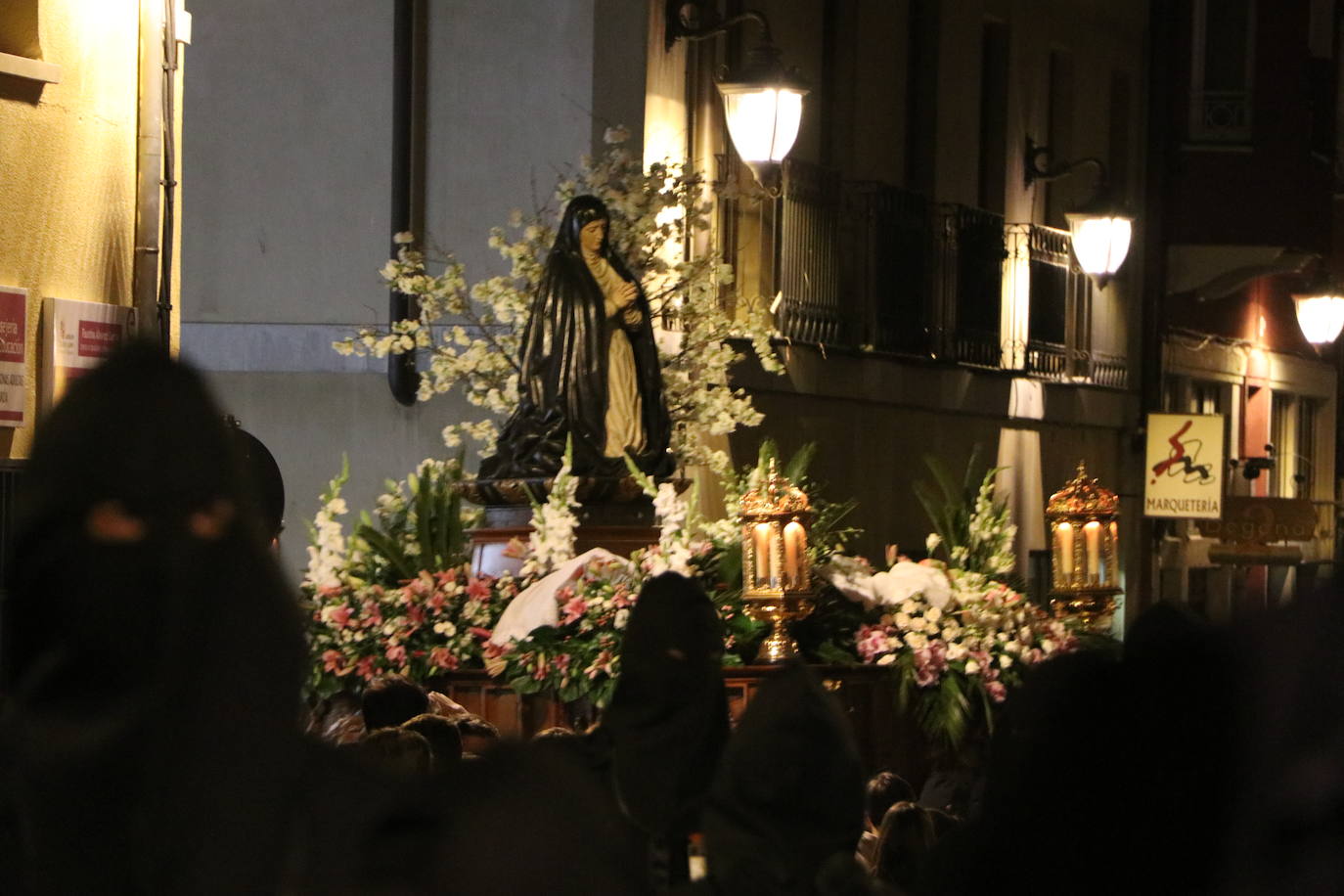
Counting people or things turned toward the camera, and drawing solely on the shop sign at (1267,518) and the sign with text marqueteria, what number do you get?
2

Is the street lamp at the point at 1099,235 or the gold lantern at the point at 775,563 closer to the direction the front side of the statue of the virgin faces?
the gold lantern

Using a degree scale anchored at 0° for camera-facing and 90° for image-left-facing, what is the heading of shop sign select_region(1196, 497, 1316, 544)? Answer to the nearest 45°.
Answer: approximately 0°

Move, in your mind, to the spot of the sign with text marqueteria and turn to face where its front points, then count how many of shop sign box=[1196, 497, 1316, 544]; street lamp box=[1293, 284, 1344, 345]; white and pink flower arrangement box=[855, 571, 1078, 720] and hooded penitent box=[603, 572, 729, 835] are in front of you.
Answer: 2

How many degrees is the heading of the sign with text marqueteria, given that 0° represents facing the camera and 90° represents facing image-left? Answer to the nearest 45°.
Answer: approximately 0°

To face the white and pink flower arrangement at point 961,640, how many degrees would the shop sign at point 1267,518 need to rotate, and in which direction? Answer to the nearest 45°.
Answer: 0° — it already faces it
